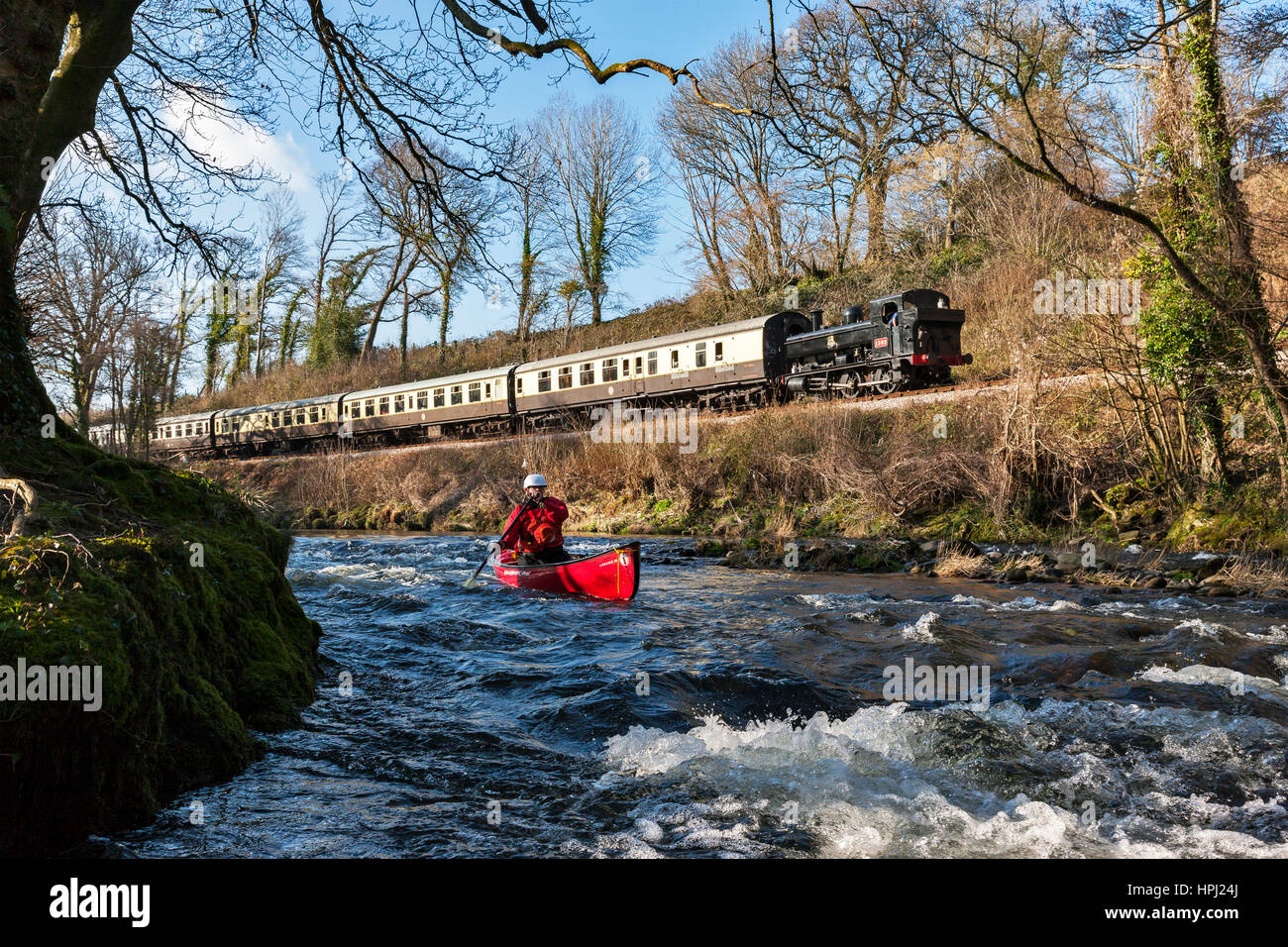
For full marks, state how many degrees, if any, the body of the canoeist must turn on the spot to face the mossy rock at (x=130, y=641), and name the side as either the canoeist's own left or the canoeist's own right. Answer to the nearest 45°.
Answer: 0° — they already face it

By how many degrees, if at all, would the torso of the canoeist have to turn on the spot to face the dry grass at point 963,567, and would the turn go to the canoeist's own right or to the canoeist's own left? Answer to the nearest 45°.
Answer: approximately 90° to the canoeist's own left

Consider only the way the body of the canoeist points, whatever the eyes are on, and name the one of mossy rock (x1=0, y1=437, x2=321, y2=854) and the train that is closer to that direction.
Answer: the mossy rock

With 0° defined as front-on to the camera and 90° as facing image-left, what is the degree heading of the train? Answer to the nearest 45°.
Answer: approximately 315°

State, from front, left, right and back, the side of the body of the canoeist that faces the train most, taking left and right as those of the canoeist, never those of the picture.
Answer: back

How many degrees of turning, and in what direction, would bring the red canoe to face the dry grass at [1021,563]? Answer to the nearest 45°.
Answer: approximately 45° to its left

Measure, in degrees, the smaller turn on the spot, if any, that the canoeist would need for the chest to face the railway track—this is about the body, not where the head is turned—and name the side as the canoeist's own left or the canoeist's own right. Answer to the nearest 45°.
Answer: approximately 135° to the canoeist's own left

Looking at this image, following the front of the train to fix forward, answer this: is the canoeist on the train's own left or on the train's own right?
on the train's own right

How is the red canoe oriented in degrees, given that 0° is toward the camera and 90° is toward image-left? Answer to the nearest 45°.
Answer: approximately 315°

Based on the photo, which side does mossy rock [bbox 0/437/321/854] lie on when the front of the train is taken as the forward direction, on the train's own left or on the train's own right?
on the train's own right
